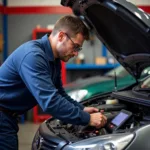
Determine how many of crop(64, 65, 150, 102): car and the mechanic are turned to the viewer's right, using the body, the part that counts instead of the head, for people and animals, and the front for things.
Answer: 1

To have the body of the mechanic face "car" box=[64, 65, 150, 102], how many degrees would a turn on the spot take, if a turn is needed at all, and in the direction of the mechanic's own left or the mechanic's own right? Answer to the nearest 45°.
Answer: approximately 90° to the mechanic's own left

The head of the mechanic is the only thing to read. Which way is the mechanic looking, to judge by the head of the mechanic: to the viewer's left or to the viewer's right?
to the viewer's right

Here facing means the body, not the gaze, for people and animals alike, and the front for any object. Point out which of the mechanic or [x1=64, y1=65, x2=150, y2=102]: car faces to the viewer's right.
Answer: the mechanic

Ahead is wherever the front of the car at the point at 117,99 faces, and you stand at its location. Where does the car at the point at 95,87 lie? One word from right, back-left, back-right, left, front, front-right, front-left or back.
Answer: back-right

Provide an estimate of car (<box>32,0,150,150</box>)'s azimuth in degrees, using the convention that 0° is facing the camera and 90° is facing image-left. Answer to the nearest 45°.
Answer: approximately 45°

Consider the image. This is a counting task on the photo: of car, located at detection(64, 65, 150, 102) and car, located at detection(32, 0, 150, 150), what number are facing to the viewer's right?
0

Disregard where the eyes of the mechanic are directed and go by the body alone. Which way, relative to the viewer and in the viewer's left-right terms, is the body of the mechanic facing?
facing to the right of the viewer
